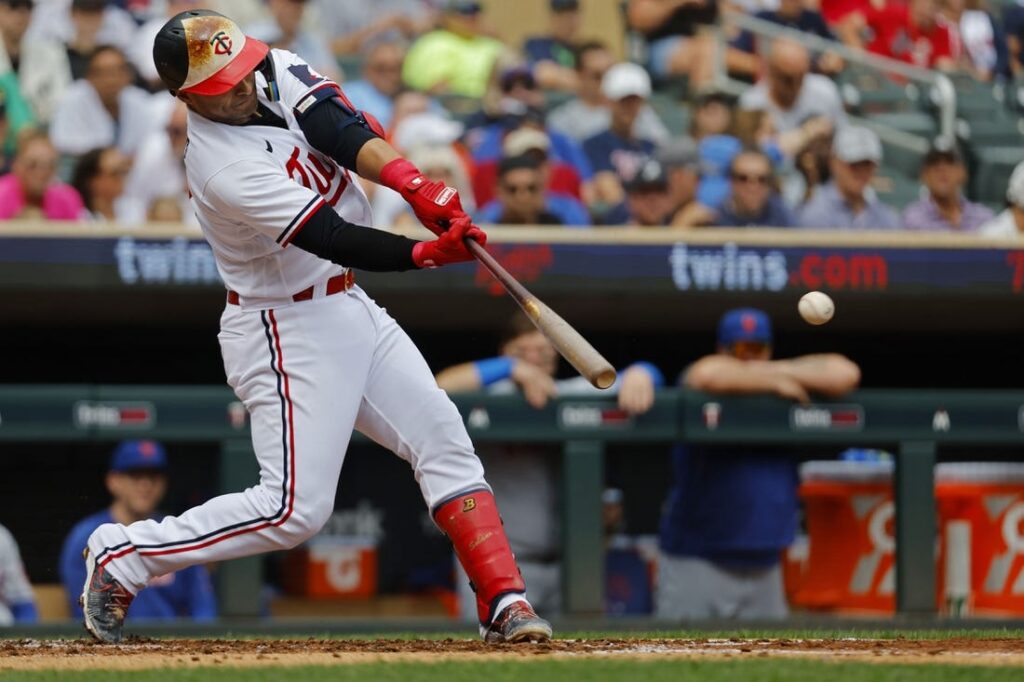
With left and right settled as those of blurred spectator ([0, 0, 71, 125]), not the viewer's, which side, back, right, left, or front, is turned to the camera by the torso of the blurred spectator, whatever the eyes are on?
front

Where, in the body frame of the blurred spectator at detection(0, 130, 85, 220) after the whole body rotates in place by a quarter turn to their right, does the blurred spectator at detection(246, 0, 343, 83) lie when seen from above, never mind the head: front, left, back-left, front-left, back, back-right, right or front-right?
back-right

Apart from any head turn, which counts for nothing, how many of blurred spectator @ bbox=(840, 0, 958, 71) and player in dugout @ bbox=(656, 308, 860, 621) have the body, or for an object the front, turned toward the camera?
2

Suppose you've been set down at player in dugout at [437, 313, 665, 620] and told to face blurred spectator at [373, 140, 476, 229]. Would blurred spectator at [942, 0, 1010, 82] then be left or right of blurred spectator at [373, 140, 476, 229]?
right

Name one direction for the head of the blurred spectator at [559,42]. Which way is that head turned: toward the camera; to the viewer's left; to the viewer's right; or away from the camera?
toward the camera

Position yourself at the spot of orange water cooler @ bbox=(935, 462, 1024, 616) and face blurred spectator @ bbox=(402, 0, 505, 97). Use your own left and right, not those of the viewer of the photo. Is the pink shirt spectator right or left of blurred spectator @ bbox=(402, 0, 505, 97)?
left

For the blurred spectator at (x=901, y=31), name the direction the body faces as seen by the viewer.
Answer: toward the camera

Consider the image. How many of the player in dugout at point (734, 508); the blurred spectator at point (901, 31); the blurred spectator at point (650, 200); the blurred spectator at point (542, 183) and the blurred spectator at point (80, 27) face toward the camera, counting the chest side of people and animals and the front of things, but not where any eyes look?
5

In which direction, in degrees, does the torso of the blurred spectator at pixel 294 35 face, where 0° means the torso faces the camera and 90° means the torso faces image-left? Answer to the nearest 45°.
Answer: approximately 0°

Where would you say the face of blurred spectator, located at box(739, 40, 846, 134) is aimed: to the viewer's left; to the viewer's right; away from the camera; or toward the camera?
toward the camera

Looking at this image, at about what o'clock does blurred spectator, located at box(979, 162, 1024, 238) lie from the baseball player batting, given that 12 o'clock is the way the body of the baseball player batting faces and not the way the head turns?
The blurred spectator is roughly at 9 o'clock from the baseball player batting.

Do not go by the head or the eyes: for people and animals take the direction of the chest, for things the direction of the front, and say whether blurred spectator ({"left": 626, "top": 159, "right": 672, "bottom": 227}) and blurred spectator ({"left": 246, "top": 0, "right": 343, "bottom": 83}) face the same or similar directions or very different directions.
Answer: same or similar directions

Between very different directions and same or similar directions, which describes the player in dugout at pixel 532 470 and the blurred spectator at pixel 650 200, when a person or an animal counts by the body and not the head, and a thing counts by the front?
same or similar directions

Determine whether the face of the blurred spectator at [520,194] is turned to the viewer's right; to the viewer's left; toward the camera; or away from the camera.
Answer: toward the camera

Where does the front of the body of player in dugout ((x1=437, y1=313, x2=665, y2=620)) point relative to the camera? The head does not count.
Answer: toward the camera

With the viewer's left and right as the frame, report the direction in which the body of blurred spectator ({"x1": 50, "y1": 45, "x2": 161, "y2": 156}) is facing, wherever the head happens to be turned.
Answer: facing the viewer

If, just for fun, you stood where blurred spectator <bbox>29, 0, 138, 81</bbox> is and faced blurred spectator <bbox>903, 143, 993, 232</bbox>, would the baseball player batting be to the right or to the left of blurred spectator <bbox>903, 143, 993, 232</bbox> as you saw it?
right

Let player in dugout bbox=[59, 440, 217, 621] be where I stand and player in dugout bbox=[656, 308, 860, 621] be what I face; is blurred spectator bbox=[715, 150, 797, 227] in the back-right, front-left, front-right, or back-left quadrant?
front-left

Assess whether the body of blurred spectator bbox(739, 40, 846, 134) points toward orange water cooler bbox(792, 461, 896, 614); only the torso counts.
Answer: yes

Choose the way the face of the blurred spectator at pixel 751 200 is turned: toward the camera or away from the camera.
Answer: toward the camera
